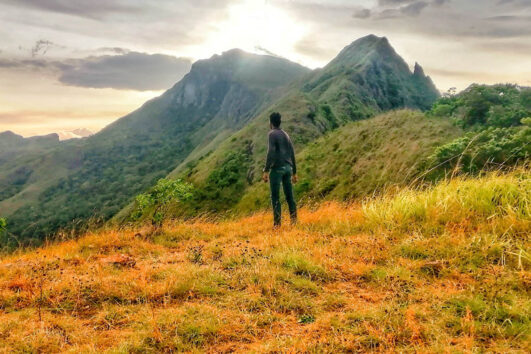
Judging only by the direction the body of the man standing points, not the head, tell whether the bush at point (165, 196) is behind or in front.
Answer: in front

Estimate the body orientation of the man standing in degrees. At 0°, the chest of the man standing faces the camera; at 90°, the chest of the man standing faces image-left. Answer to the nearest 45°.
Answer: approximately 135°
